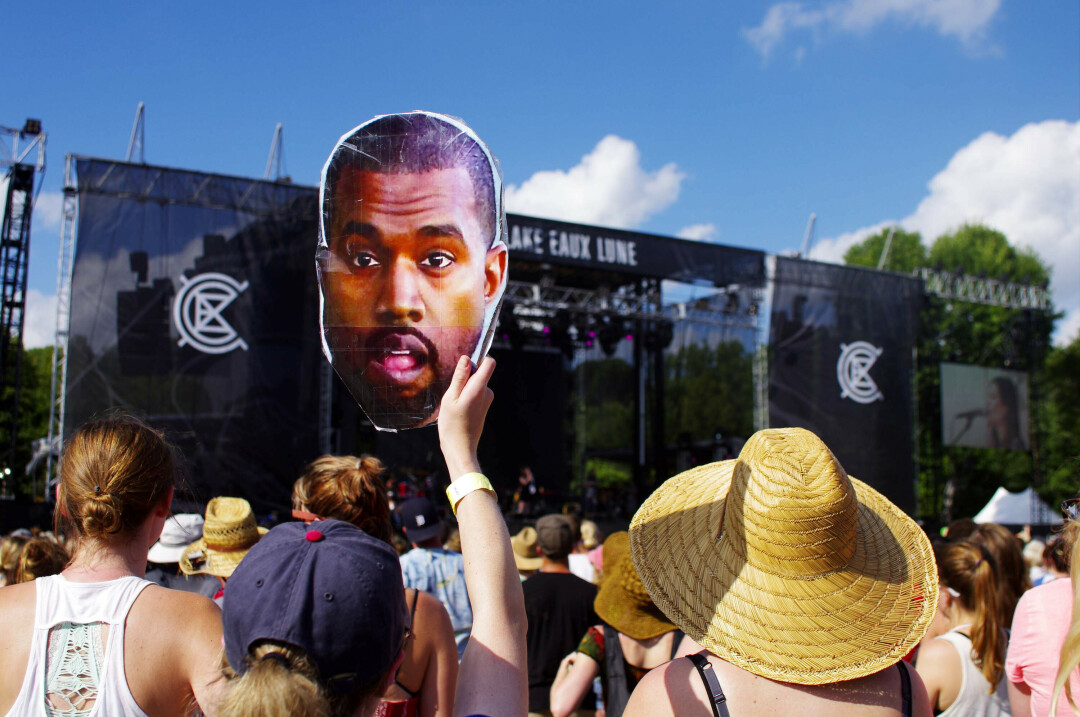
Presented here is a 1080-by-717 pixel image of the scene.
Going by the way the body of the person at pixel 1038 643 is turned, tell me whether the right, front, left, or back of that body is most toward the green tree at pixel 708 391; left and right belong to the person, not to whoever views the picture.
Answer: front

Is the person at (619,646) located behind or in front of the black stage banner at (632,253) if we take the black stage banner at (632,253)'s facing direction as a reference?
in front

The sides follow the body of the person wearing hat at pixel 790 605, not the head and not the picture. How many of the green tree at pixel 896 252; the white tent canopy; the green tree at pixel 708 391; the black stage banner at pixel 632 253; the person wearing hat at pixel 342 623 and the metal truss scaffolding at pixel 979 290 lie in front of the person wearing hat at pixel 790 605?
5

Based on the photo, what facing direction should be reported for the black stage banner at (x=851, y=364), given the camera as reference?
facing the viewer and to the right of the viewer

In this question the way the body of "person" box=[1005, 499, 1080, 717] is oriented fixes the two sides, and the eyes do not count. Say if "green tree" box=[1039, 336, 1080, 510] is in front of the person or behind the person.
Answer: in front

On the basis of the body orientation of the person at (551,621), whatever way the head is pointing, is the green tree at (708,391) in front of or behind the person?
in front

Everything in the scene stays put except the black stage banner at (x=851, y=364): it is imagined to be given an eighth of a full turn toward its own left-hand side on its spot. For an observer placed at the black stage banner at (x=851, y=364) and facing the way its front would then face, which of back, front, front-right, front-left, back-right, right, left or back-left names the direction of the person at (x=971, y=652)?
right

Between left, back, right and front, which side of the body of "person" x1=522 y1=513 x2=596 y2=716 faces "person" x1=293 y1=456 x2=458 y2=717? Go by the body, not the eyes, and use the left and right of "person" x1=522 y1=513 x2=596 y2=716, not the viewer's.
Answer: back

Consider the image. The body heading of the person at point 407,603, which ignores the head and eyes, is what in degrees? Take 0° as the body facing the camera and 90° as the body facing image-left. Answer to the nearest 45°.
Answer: approximately 135°

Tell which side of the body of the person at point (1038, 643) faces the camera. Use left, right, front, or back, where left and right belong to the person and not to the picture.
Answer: back

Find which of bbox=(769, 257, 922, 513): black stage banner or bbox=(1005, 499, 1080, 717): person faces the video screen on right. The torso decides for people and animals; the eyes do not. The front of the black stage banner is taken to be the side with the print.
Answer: the person

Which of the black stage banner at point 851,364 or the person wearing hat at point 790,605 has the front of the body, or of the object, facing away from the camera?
the person wearing hat

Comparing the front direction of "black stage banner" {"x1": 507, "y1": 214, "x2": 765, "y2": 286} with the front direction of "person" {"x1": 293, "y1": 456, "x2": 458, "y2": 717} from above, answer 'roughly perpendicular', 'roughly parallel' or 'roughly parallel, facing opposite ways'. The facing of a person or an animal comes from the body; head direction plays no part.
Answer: roughly parallel, facing opposite ways

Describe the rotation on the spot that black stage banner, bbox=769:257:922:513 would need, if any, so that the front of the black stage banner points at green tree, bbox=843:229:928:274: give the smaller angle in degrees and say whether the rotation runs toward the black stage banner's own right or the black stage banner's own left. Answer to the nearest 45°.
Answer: approximately 135° to the black stage banner's own left

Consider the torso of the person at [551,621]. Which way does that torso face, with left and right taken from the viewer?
facing away from the viewer

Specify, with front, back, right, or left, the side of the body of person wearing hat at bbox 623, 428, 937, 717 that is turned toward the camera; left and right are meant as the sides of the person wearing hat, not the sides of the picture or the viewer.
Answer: back

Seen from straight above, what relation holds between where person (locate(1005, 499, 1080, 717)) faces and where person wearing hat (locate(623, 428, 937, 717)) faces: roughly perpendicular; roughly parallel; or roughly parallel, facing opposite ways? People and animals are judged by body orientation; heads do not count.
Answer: roughly parallel

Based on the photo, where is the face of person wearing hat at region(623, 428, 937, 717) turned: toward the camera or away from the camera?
away from the camera

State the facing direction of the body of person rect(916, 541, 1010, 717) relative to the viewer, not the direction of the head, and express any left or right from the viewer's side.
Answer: facing away from the viewer and to the left of the viewer
